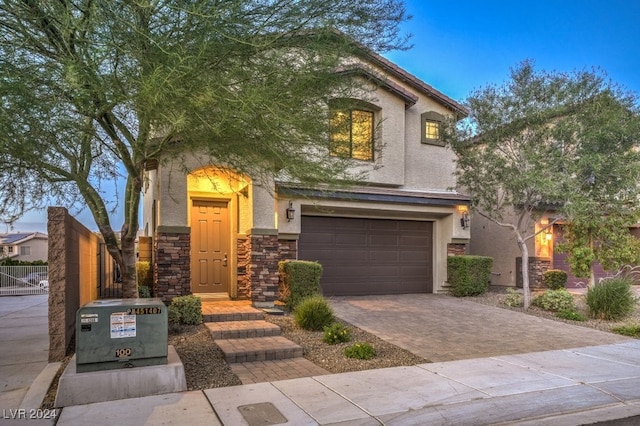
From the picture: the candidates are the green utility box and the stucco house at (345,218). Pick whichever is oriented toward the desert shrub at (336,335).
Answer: the stucco house

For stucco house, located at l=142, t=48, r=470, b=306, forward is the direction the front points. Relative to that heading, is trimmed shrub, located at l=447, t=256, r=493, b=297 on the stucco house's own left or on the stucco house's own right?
on the stucco house's own left

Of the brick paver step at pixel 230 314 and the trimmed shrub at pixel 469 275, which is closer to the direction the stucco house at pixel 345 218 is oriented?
the brick paver step

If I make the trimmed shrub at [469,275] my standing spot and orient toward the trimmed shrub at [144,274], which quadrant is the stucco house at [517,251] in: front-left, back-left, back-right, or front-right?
back-right

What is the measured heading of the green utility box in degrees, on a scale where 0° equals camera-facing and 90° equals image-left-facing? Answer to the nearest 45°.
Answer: approximately 0°

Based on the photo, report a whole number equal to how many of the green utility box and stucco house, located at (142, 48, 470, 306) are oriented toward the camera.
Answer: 2

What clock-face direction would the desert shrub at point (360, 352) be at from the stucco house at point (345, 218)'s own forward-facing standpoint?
The desert shrub is roughly at 12 o'clock from the stucco house.

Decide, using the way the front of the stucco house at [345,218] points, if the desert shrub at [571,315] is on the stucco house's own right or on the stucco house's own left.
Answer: on the stucco house's own left
